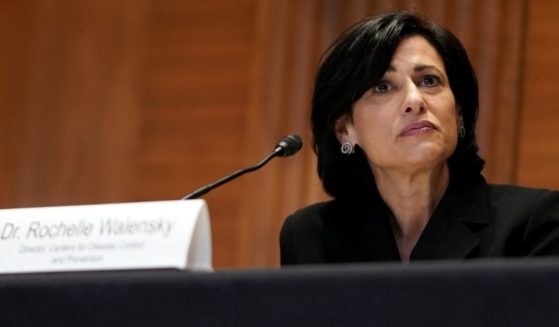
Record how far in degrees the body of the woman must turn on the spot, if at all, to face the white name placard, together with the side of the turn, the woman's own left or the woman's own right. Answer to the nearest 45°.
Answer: approximately 45° to the woman's own right

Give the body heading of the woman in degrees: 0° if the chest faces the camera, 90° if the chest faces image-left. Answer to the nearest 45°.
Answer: approximately 0°
